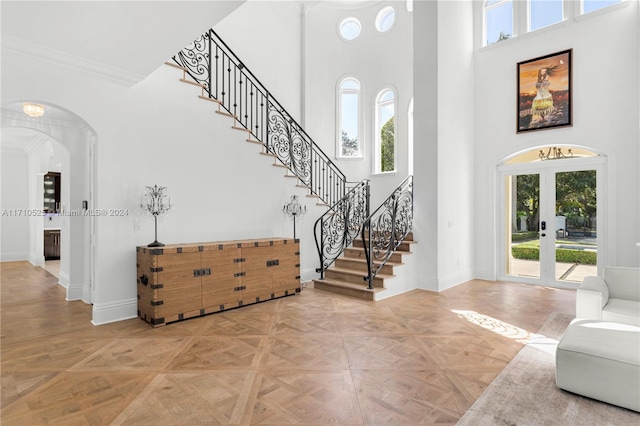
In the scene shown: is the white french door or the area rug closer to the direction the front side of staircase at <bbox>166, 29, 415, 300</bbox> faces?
the area rug

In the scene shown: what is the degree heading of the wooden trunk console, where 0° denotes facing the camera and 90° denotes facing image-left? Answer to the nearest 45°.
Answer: approximately 315°

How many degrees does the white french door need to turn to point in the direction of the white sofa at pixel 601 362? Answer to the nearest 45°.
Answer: approximately 45° to its left

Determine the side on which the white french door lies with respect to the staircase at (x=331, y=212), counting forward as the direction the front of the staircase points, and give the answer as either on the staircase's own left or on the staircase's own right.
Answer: on the staircase's own left

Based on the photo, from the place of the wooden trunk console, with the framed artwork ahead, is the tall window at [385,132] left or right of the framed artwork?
left

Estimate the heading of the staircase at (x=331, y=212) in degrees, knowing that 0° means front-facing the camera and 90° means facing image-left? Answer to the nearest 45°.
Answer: approximately 45°

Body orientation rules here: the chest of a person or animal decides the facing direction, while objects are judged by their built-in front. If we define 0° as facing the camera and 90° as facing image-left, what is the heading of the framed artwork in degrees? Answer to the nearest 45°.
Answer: approximately 45°

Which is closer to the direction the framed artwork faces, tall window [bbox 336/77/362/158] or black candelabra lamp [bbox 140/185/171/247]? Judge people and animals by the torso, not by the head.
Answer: the black candelabra lamp
